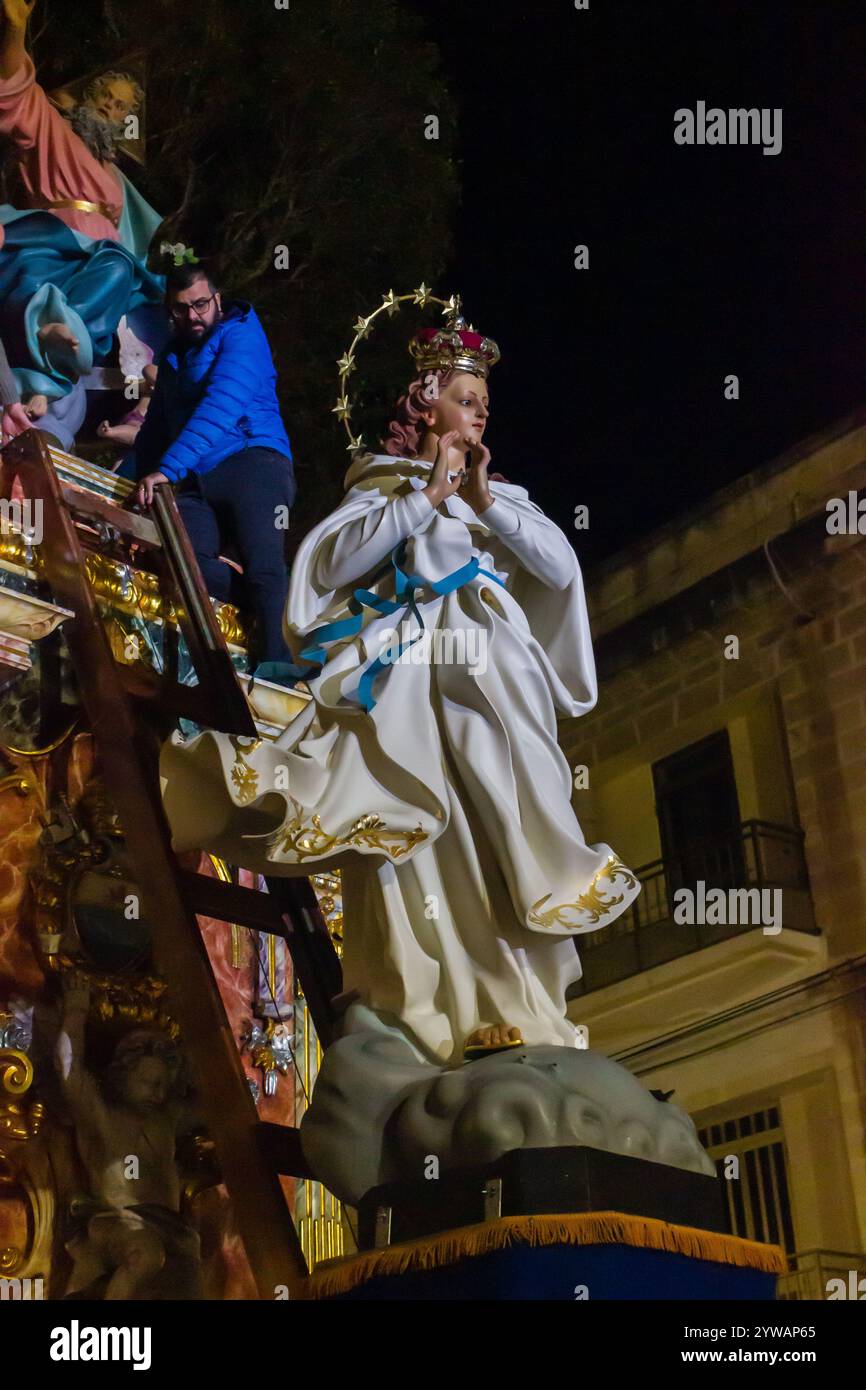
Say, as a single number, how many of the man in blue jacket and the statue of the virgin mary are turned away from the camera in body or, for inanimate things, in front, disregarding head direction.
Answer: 0

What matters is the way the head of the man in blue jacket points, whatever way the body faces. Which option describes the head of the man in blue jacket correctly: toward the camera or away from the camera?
toward the camera

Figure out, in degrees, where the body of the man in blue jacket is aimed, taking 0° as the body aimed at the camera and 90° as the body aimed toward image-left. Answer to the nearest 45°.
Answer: approximately 45°

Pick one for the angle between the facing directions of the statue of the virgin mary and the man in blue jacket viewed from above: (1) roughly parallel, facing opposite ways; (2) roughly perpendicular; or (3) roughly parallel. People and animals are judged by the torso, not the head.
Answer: roughly perpendicular
